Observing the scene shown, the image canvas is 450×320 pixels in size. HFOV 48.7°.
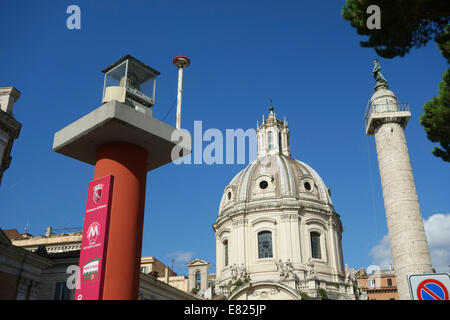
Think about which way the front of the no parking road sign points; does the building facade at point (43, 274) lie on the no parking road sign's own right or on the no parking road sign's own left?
on the no parking road sign's own right

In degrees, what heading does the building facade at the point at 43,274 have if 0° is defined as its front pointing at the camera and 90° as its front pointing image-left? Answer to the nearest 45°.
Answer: approximately 315°

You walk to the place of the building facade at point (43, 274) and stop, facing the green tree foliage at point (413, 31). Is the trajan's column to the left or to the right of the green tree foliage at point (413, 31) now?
left

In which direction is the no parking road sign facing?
toward the camera

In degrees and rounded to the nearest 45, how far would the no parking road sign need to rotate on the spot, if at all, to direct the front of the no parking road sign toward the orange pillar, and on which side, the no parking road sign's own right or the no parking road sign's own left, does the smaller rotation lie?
approximately 90° to the no parking road sign's own right

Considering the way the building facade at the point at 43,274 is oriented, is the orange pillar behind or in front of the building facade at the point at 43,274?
in front

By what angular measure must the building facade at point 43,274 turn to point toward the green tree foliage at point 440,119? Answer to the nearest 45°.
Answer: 0° — it already faces it

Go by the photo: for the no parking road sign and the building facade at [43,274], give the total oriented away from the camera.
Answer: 0

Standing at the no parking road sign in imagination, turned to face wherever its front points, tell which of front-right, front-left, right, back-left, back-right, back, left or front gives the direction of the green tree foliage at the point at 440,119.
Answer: back
